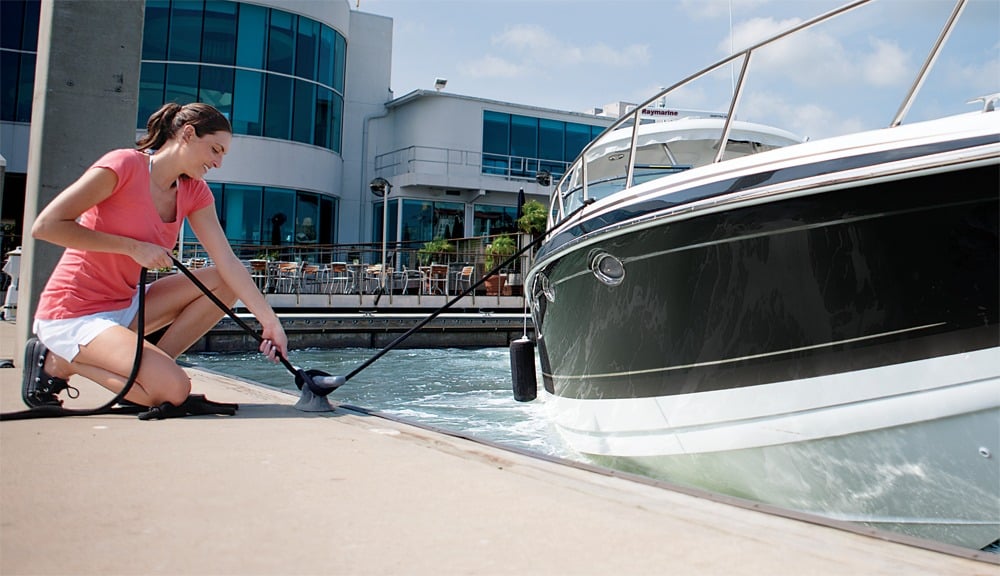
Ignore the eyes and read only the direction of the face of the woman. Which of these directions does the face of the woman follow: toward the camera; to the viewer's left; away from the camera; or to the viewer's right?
to the viewer's right

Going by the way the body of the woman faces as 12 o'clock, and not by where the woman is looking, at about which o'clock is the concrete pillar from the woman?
The concrete pillar is roughly at 7 o'clock from the woman.

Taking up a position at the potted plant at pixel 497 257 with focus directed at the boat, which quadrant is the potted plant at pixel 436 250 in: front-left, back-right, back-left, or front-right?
back-right

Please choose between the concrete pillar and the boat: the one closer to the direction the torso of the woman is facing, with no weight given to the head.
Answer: the boat

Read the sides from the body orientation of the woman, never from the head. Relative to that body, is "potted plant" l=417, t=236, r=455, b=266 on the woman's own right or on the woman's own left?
on the woman's own left
